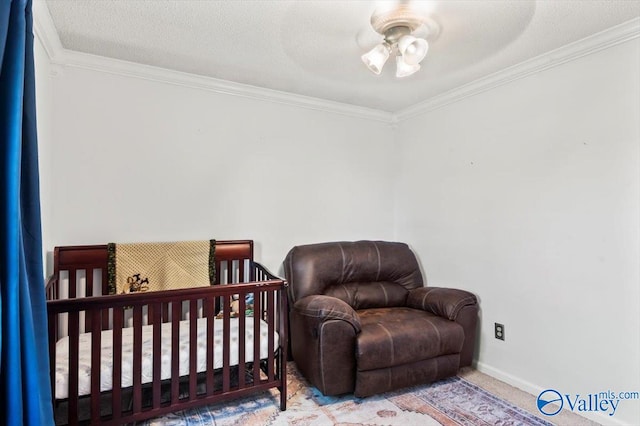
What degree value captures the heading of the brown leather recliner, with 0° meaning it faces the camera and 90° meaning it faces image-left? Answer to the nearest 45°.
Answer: approximately 315°

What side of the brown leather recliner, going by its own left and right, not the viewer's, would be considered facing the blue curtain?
right

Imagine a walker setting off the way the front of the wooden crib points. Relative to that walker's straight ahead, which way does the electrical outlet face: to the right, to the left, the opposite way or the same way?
to the right

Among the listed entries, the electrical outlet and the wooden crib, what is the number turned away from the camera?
0

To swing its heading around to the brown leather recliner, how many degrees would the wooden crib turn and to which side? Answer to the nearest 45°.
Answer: approximately 90° to its left

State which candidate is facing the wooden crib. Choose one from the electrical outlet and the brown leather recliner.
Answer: the electrical outlet

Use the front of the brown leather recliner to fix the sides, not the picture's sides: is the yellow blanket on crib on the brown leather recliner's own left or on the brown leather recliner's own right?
on the brown leather recliner's own right

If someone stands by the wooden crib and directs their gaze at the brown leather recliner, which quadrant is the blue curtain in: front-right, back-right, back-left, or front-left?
back-right

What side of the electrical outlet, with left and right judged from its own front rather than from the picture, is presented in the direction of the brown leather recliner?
front

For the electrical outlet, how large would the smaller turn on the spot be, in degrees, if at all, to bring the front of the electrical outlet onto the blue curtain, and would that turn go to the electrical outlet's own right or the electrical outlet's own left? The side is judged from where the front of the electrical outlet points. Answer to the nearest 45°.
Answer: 0° — it already faces it

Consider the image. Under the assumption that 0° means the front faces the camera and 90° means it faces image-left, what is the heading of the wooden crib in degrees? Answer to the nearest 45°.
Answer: approximately 0°

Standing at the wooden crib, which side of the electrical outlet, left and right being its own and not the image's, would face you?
front

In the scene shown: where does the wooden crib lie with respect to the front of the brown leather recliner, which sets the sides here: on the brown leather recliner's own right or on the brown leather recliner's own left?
on the brown leather recliner's own right
